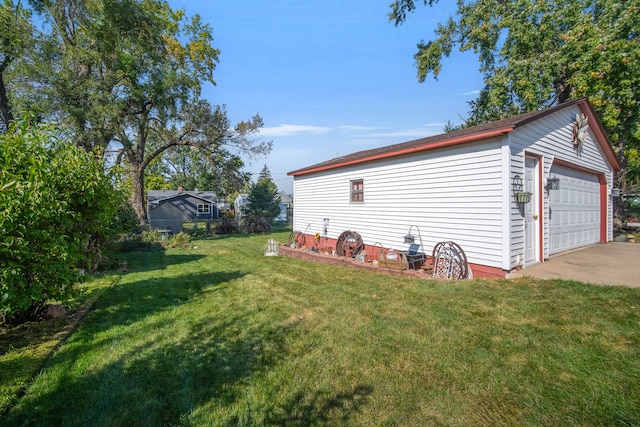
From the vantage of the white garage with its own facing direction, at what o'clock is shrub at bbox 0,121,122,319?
The shrub is roughly at 3 o'clock from the white garage.

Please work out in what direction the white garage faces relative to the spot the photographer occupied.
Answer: facing the viewer and to the right of the viewer

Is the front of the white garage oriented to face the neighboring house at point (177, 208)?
no

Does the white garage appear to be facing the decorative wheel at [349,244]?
no

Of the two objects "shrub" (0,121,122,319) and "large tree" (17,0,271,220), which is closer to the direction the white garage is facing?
the shrub

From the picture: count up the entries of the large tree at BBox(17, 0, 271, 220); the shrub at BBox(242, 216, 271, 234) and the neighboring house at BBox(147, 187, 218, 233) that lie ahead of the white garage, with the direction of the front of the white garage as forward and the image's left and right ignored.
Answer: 0

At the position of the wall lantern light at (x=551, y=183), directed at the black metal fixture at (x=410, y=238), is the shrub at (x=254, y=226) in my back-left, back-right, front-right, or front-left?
front-right

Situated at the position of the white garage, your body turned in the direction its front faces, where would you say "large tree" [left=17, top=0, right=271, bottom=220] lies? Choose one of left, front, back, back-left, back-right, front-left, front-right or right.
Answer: back-right

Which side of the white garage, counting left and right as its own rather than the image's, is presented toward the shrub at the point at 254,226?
back

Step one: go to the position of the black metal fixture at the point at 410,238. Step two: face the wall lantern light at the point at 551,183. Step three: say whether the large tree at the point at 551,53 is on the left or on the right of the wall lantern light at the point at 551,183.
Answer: left
